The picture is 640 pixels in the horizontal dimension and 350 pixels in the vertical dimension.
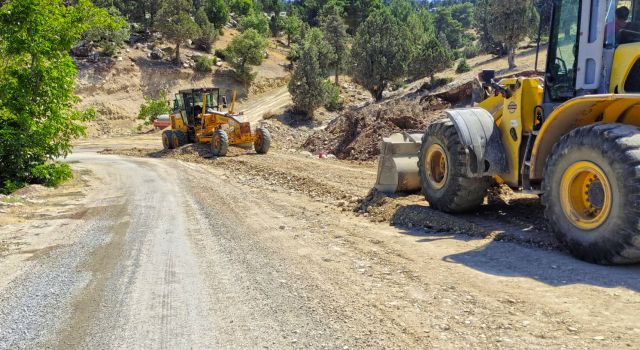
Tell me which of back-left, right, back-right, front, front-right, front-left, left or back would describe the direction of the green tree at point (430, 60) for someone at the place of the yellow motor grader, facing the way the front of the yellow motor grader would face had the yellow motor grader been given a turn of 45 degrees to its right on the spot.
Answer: back-left

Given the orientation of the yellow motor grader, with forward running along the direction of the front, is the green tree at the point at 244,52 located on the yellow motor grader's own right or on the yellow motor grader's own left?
on the yellow motor grader's own left

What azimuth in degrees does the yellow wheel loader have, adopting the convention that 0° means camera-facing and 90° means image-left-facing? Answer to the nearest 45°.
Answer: approximately 135°

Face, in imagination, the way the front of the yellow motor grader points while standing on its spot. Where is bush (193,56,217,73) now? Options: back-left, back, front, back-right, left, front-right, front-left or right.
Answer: back-left

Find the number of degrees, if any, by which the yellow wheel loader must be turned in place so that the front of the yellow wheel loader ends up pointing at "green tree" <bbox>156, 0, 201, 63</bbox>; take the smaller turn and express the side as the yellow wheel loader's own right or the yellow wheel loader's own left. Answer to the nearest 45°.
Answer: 0° — it already faces it

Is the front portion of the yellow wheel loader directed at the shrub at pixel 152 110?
yes

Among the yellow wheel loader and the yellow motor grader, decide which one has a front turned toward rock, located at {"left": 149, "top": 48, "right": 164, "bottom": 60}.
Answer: the yellow wheel loader

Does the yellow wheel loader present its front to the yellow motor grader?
yes

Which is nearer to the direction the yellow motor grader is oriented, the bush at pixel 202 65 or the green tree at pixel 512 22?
the green tree

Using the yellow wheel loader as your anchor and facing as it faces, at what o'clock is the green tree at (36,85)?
The green tree is roughly at 11 o'clock from the yellow wheel loader.

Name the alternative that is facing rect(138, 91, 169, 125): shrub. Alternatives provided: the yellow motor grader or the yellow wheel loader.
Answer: the yellow wheel loader

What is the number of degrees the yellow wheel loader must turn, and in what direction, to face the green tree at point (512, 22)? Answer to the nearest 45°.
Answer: approximately 45° to its right

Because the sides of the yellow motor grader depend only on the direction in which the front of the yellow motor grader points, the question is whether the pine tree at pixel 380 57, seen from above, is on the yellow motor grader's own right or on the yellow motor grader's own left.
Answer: on the yellow motor grader's own left
